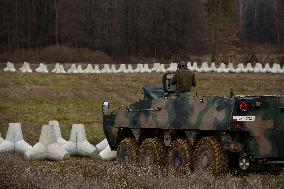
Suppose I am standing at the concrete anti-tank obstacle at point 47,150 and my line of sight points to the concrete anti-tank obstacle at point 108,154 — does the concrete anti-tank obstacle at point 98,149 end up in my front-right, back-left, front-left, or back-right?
front-left

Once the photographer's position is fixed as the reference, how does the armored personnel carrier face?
facing away from the viewer and to the left of the viewer

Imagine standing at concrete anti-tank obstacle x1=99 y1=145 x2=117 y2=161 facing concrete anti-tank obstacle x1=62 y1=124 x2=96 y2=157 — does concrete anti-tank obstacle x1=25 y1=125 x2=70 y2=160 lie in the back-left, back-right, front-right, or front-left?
front-left

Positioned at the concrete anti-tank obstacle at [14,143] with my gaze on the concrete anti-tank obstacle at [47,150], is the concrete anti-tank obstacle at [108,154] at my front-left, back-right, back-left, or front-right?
front-left

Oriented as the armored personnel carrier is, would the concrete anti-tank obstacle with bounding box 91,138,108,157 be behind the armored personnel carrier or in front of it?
in front

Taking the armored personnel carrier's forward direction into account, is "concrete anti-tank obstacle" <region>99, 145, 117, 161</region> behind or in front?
in front

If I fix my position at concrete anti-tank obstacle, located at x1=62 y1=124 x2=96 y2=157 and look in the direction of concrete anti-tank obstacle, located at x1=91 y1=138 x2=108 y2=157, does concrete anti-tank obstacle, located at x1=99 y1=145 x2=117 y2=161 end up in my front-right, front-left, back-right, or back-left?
front-right

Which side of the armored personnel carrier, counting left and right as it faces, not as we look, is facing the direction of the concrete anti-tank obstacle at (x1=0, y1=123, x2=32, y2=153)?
front

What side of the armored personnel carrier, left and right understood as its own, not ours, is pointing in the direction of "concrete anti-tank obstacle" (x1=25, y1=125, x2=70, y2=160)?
front

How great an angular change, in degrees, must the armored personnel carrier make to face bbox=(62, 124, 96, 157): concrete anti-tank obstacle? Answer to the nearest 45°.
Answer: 0° — it already faces it

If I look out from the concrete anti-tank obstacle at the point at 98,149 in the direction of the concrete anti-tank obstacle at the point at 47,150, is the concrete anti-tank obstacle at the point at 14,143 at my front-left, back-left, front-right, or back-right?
front-right
